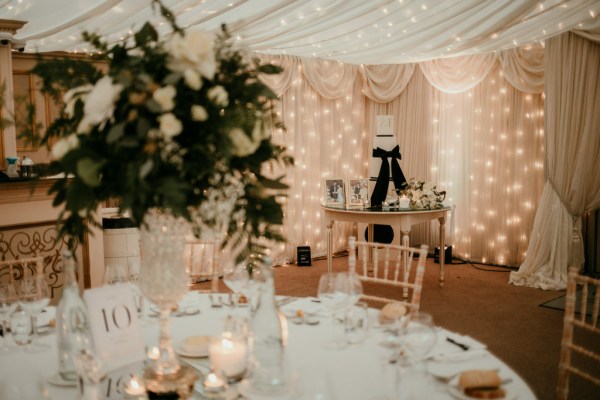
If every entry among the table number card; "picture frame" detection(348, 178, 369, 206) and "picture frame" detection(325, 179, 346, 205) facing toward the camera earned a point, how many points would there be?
3

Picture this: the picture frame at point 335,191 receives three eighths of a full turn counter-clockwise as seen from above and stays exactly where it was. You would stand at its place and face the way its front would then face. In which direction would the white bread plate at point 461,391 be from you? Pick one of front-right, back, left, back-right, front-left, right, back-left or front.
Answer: back-right

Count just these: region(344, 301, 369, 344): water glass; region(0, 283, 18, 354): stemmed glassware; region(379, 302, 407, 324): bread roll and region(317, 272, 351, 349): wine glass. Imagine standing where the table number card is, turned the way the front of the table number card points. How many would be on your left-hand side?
3

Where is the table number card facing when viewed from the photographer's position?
facing the viewer

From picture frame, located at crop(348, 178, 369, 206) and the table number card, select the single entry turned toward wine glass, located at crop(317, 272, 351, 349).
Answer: the picture frame

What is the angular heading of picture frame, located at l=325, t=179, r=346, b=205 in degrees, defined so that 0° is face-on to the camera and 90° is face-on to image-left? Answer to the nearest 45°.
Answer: approximately 0°

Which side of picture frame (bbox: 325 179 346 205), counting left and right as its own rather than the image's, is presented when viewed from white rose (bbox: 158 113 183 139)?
front

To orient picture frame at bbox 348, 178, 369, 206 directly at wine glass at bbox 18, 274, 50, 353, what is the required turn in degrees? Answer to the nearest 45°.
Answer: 0° — it already faces it

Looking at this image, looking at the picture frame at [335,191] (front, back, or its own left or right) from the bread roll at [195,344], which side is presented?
front

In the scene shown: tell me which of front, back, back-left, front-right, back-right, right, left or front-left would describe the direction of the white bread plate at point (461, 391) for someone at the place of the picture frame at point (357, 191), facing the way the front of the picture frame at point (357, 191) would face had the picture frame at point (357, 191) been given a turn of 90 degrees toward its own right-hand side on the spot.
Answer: left

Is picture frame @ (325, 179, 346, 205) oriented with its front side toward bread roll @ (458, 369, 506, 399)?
yes

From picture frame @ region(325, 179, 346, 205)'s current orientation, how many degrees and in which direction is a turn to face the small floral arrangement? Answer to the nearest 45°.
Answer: approximately 90° to its left

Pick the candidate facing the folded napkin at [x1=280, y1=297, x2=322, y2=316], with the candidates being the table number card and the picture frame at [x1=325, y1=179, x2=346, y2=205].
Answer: the picture frame

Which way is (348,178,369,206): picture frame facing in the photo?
toward the camera

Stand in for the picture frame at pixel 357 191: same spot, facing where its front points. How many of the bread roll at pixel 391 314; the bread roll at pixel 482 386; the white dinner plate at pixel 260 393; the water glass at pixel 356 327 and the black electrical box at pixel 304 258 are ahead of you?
4

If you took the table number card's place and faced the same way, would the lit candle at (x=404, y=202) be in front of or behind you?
behind
